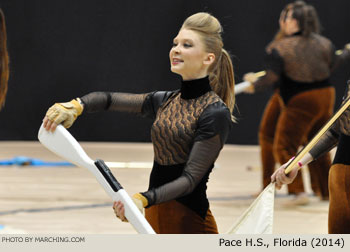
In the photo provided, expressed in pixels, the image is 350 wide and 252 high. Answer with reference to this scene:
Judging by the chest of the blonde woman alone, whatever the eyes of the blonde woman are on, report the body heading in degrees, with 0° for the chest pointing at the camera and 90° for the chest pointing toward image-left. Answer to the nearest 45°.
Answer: approximately 45°
